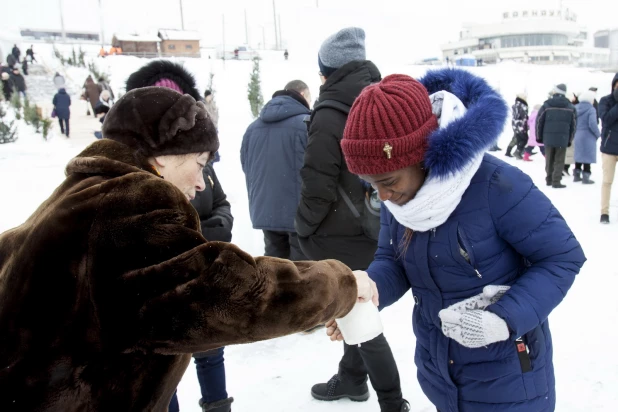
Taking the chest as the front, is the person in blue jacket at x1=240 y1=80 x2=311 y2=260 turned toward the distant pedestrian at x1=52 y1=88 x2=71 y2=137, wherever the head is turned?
no

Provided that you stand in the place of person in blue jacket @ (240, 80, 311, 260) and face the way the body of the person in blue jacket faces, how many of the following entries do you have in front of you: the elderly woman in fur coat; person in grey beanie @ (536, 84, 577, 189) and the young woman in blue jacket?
1

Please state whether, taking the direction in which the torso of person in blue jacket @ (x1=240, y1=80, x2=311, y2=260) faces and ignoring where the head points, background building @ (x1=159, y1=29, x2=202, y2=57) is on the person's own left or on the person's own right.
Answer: on the person's own left

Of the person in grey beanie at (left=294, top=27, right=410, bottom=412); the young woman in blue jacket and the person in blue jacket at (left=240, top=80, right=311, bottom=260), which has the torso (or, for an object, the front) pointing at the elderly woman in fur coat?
the young woman in blue jacket

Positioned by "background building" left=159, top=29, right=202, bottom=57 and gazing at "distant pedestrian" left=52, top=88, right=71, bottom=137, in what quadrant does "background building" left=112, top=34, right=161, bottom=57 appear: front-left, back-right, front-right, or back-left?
front-right

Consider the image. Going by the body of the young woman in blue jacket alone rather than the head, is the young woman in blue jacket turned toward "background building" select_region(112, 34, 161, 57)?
no

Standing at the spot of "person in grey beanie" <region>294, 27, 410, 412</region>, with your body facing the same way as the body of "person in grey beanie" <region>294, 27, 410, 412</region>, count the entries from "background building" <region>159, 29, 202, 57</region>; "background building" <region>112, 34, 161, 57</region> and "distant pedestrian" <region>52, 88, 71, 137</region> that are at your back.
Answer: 0

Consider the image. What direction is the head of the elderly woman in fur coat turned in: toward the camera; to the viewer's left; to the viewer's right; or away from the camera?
to the viewer's right

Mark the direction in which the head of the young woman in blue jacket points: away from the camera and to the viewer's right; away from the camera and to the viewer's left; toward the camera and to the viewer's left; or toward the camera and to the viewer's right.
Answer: toward the camera and to the viewer's left

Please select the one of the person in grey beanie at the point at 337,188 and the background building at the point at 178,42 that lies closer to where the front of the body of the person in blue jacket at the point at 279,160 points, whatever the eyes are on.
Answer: the background building

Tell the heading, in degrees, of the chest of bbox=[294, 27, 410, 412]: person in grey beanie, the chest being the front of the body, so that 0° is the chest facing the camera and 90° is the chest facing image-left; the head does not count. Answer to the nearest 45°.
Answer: approximately 135°

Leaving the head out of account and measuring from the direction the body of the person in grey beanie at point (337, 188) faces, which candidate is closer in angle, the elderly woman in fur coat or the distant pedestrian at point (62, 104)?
the distant pedestrian

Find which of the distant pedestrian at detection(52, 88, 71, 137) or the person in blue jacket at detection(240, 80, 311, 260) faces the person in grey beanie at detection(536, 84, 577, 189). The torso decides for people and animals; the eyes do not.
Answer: the person in blue jacket

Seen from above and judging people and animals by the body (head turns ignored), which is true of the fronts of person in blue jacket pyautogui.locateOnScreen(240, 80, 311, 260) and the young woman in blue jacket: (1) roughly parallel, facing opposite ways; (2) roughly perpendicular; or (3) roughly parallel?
roughly parallel, facing opposite ways

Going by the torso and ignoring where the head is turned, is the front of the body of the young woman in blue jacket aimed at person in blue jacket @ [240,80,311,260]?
no
